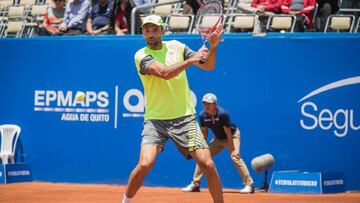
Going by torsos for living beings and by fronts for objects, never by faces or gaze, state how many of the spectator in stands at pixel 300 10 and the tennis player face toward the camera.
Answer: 2

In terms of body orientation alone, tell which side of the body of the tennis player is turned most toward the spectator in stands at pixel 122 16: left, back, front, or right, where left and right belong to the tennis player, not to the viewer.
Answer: back

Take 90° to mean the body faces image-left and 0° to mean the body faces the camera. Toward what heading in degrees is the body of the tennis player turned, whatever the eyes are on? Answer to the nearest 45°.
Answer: approximately 0°

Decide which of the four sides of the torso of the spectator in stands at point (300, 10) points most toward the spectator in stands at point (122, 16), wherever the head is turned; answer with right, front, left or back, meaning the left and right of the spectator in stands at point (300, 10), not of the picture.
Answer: right

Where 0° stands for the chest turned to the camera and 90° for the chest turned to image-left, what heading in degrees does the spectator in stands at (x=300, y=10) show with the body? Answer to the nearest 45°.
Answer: approximately 0°
